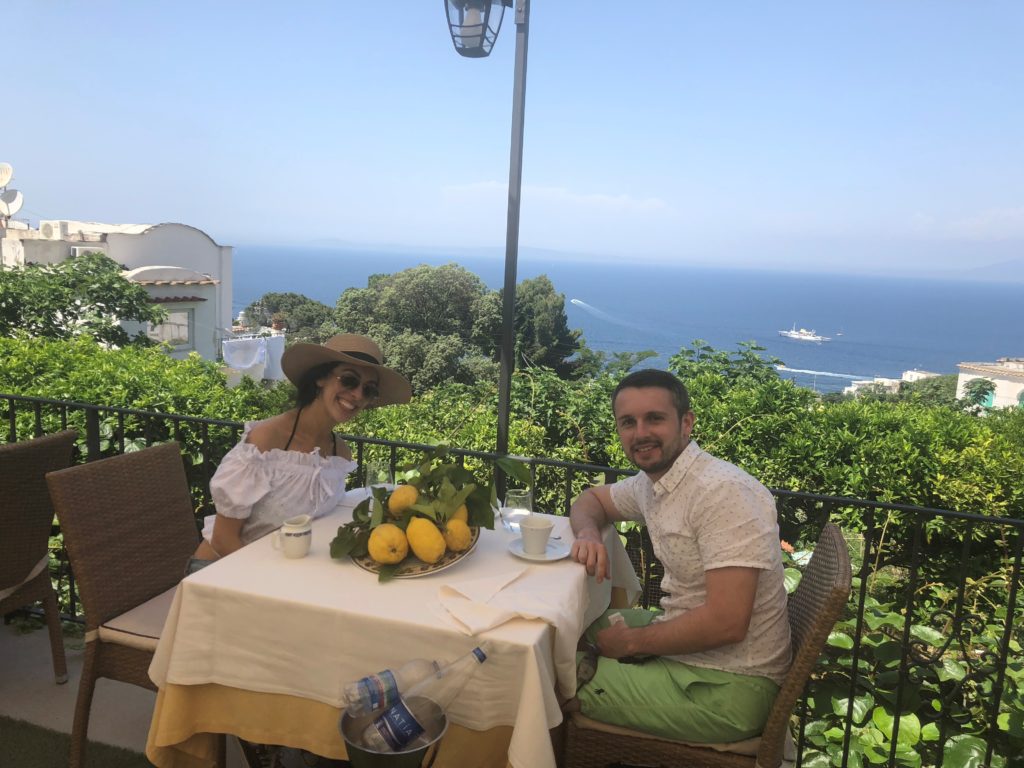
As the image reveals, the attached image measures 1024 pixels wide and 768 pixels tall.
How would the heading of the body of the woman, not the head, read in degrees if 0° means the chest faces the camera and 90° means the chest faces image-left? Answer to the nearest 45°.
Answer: approximately 315°

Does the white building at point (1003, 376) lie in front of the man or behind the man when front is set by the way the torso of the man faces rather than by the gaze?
behind

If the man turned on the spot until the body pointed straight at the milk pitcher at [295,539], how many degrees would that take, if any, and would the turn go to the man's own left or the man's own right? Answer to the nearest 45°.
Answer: approximately 45° to the man's own right

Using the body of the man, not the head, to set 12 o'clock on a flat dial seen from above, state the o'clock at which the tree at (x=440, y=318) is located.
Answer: The tree is roughly at 4 o'clock from the man.

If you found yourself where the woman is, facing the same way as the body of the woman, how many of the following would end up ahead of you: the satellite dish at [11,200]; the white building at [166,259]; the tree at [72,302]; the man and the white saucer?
2

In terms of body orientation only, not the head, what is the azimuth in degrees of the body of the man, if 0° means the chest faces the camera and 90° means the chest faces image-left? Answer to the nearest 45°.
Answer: approximately 45°

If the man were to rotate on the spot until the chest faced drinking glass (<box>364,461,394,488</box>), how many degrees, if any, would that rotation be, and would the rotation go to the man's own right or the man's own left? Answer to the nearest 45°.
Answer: approximately 45° to the man's own right

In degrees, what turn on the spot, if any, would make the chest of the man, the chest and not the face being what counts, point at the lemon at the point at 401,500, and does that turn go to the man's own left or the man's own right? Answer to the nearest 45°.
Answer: approximately 45° to the man's own right

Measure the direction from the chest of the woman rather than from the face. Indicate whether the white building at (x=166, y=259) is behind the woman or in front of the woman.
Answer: behind

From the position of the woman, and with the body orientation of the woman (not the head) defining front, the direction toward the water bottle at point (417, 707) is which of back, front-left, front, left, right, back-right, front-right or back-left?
front-right
